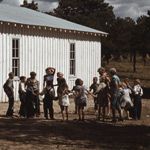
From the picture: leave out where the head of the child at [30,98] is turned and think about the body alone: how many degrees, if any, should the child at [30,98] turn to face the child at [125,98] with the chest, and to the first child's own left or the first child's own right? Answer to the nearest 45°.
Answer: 0° — they already face them

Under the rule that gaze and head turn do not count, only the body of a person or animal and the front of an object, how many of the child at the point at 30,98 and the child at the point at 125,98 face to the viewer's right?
1

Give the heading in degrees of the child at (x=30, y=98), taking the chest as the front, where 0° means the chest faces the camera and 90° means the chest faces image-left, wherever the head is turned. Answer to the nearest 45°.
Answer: approximately 270°

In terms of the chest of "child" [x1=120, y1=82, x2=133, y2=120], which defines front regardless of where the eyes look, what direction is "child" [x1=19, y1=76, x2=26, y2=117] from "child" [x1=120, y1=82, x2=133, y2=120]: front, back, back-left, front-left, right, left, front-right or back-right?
front-left

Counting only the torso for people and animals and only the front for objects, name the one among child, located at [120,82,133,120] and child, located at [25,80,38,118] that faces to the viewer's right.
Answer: child, located at [25,80,38,118]

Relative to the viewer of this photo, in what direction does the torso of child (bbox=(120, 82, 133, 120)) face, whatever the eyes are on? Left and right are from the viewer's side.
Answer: facing away from the viewer and to the left of the viewer

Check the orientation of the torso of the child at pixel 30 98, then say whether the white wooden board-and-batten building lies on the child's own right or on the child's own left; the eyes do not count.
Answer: on the child's own left
